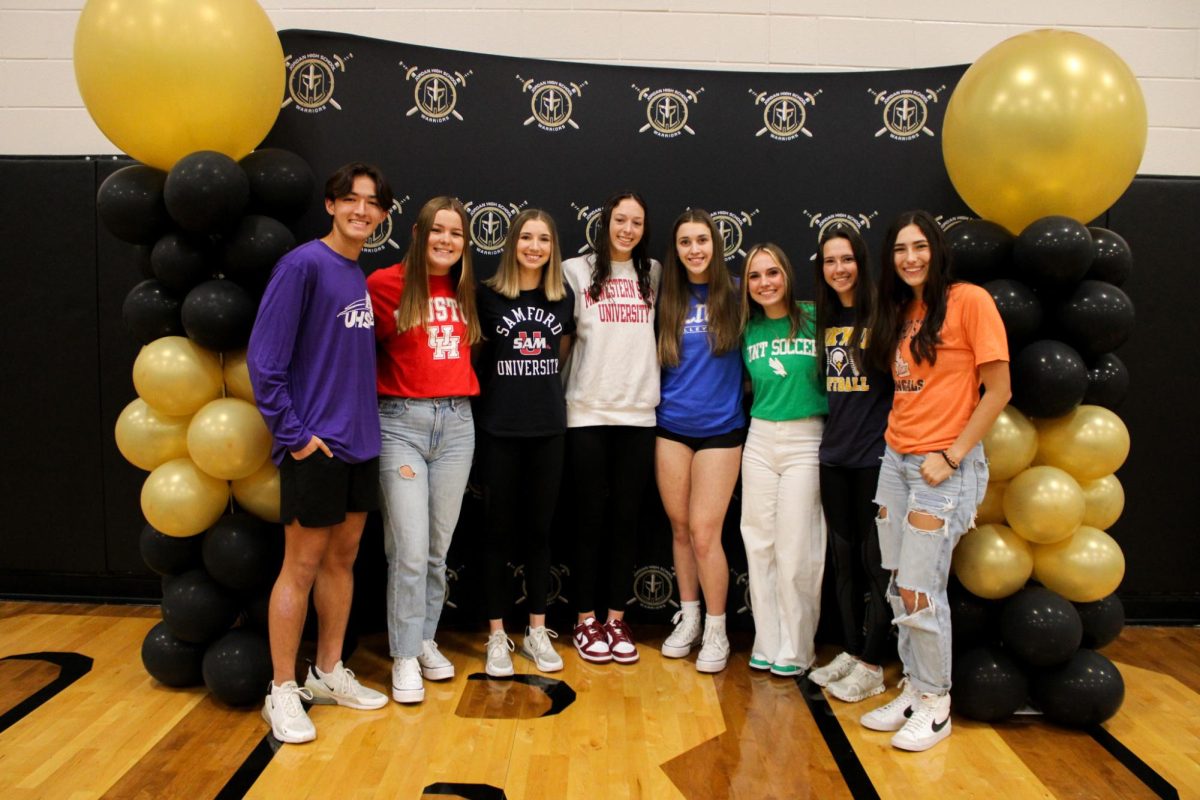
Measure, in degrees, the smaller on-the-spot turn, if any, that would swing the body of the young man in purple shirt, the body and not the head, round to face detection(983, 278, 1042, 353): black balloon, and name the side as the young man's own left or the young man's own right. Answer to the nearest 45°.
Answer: approximately 45° to the young man's own left

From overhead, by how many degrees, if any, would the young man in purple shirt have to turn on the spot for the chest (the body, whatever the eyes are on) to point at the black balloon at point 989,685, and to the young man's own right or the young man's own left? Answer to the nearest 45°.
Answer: approximately 45° to the young man's own left

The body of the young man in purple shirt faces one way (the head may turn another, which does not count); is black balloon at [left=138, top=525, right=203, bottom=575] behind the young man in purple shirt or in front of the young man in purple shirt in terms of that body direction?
behind

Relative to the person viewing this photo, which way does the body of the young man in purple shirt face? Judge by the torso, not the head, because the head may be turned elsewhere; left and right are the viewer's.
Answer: facing the viewer and to the right of the viewer
